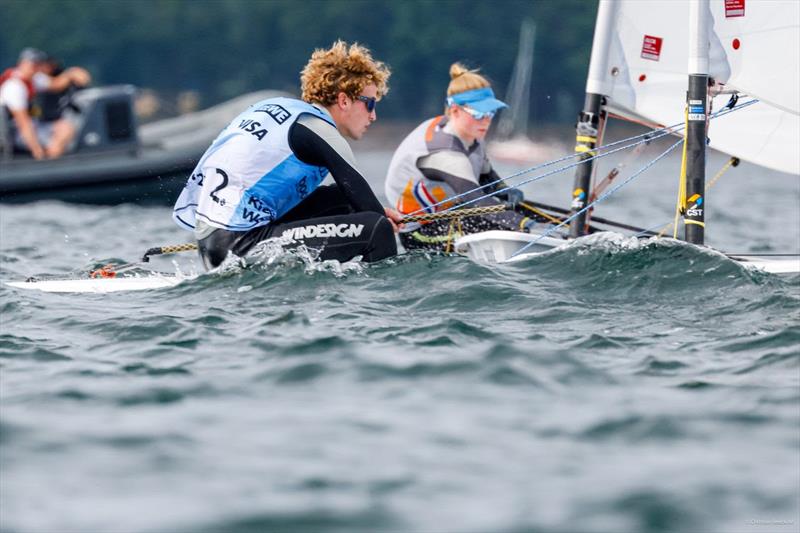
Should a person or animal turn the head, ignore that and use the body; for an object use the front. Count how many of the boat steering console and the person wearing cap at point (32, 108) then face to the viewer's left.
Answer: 1

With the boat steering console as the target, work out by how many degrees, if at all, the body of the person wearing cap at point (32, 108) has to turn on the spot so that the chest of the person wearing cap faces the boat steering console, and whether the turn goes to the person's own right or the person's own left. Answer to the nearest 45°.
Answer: approximately 45° to the person's own left

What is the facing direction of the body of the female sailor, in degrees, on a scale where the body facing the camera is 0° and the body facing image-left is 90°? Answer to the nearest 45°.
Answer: approximately 315°

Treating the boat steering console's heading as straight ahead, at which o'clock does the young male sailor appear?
The young male sailor is roughly at 3 o'clock from the boat steering console.

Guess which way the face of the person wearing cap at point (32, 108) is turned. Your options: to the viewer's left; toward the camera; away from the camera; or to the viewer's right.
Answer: to the viewer's right

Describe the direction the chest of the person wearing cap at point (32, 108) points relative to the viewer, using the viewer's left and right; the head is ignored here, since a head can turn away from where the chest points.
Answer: facing the viewer and to the right of the viewer

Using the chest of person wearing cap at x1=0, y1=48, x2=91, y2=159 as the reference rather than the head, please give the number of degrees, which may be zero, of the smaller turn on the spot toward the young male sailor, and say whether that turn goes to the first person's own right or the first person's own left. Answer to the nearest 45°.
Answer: approximately 45° to the first person's own right
